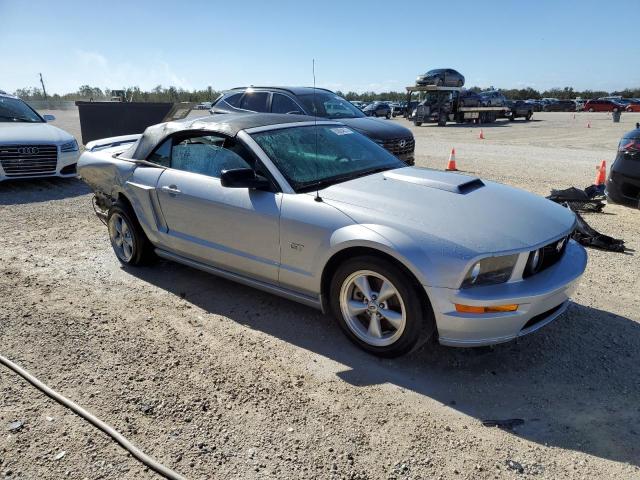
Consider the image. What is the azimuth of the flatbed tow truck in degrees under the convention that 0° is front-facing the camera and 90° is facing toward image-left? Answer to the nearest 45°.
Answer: approximately 90°

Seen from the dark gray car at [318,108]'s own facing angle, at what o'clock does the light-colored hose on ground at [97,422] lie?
The light-colored hose on ground is roughly at 2 o'clock from the dark gray car.

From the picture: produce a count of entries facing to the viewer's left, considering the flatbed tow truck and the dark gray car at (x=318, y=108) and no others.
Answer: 1

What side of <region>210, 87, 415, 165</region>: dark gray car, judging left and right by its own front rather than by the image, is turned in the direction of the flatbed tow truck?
left

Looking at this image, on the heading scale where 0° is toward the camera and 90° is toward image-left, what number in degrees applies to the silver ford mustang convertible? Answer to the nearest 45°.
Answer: approximately 315°

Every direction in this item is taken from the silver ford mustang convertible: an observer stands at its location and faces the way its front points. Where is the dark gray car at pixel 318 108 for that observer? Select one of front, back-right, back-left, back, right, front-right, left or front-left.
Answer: back-left

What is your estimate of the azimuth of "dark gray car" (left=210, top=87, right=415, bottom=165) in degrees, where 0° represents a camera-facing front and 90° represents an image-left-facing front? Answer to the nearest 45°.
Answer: approximately 315°

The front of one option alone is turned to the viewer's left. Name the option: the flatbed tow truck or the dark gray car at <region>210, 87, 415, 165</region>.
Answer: the flatbed tow truck

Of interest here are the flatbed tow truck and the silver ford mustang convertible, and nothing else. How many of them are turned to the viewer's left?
1

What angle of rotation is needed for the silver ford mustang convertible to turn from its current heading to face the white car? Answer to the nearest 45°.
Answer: approximately 180°

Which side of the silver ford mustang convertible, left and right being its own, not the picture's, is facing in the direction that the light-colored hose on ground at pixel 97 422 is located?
right

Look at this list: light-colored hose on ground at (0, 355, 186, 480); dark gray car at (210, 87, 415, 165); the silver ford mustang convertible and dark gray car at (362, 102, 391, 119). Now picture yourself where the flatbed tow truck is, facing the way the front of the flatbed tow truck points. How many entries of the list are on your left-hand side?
3

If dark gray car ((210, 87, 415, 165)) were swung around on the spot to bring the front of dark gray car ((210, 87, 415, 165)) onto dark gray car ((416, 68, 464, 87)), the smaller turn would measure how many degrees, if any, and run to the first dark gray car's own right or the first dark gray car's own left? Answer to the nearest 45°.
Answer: approximately 135° to the first dark gray car's own left

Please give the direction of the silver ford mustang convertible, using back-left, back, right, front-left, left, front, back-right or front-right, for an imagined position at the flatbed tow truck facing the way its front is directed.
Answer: left
